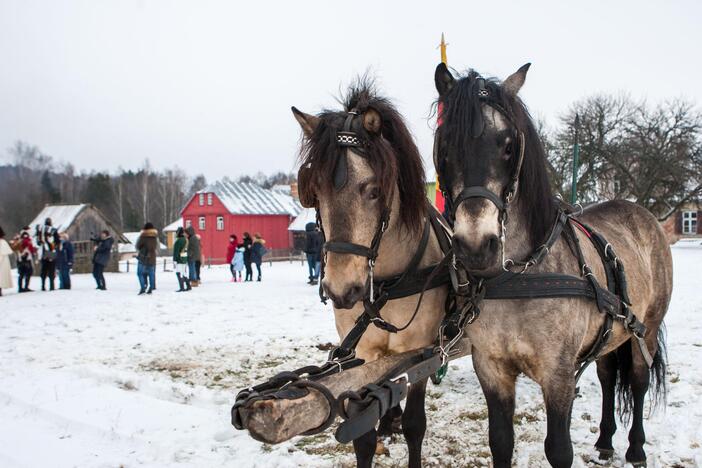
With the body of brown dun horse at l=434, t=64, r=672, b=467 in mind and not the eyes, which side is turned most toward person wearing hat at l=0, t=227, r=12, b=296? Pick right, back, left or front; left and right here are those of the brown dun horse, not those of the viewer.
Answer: right

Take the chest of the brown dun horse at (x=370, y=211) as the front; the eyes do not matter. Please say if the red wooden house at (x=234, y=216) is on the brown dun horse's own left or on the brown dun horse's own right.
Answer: on the brown dun horse's own right

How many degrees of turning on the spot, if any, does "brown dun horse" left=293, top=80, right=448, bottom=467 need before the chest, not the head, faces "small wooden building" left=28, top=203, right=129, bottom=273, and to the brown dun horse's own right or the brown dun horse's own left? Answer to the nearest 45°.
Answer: approximately 90° to the brown dun horse's own right

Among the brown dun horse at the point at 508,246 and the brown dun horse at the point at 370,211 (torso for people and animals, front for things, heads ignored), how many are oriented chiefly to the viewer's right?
0

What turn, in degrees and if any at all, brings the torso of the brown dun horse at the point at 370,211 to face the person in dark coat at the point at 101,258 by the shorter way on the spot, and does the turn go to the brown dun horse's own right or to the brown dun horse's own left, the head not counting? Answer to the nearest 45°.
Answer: approximately 90° to the brown dun horse's own right

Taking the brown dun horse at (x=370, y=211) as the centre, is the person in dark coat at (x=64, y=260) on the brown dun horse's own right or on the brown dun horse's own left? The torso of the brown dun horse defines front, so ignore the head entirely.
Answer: on the brown dun horse's own right

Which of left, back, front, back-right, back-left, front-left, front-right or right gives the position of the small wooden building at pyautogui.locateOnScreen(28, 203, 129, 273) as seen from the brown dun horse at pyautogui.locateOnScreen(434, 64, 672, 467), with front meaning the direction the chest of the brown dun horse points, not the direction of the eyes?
right

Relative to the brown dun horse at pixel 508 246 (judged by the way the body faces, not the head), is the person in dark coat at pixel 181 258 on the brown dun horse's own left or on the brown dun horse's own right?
on the brown dun horse's own right

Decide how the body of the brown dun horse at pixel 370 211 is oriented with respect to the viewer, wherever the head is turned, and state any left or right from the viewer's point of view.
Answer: facing the viewer and to the left of the viewer

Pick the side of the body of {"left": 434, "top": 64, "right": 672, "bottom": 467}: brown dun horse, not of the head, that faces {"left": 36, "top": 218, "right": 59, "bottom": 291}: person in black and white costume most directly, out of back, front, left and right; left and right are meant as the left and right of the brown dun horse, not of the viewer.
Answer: right

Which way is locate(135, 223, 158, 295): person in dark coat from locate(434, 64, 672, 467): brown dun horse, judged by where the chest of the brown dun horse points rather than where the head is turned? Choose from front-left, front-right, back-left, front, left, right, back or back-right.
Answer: right

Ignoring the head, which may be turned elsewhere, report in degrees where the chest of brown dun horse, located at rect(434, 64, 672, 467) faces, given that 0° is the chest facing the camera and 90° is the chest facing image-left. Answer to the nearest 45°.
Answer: approximately 45°

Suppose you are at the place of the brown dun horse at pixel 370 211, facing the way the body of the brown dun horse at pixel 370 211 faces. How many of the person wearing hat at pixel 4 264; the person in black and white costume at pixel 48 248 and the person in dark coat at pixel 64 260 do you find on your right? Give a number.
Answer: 3
